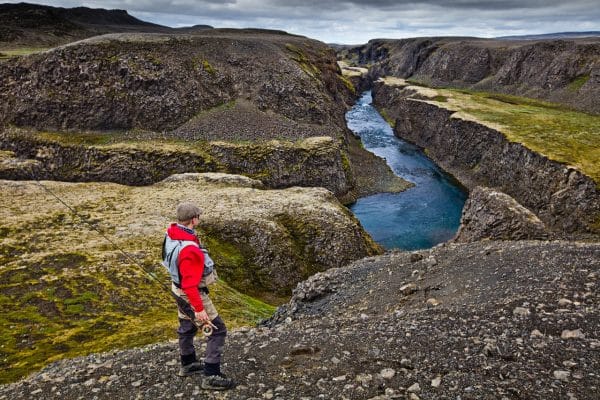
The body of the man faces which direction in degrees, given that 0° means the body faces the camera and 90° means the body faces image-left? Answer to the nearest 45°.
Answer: approximately 270°

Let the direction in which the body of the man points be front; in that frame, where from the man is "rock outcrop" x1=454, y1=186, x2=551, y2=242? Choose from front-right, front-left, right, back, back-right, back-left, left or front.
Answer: front-left
